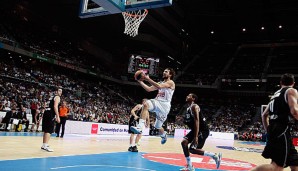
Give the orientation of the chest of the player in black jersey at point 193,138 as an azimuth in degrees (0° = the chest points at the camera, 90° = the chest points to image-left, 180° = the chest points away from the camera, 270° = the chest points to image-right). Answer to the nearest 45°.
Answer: approximately 90°

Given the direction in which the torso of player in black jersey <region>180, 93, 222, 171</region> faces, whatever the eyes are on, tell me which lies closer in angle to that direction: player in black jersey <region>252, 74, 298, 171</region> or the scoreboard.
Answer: the scoreboard

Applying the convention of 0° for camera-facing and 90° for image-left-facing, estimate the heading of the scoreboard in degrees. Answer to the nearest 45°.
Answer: approximately 0°

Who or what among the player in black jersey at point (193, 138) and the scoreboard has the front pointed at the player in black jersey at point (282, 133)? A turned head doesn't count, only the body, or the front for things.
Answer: the scoreboard

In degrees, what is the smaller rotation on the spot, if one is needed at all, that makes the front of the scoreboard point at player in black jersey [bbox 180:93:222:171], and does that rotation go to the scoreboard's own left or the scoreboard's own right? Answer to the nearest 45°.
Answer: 0° — it already faces them

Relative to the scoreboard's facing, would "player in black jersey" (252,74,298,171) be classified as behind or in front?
in front

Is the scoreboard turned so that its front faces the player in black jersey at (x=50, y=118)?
yes

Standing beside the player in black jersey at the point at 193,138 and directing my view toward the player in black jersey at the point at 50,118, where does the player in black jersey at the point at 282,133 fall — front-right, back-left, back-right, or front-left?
back-left

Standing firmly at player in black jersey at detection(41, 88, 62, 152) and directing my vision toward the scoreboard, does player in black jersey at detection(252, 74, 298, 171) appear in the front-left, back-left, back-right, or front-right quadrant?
back-right

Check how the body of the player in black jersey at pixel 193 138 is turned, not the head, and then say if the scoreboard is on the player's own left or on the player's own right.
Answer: on the player's own right
